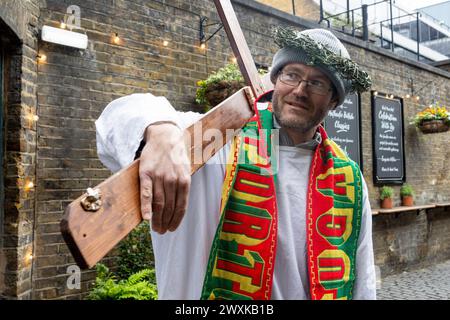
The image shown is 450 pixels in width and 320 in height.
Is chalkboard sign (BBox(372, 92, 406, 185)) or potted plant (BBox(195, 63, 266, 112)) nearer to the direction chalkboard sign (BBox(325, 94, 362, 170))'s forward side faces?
the potted plant

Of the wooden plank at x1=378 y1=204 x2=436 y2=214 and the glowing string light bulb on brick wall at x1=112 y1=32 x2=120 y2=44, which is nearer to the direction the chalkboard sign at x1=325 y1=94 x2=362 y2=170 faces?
the glowing string light bulb on brick wall

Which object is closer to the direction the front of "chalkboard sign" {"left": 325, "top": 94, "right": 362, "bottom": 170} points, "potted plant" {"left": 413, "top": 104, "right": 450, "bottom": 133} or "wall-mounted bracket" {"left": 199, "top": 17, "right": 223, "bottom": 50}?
the wall-mounted bracket

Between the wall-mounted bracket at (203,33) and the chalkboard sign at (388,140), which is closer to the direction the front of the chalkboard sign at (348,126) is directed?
the wall-mounted bracket
